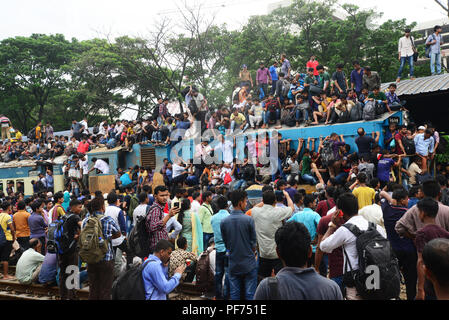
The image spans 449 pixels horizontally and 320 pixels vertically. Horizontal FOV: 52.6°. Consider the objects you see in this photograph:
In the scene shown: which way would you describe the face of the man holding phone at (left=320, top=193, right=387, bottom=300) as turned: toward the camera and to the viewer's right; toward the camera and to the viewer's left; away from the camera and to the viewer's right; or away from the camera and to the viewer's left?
away from the camera and to the viewer's left

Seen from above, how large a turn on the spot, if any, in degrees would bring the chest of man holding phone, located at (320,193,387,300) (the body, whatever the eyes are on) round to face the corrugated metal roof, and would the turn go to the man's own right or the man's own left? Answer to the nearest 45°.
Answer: approximately 45° to the man's own right

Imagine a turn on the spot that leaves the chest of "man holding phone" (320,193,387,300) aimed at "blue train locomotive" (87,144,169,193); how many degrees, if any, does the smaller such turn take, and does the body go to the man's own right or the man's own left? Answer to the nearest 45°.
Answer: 0° — they already face it

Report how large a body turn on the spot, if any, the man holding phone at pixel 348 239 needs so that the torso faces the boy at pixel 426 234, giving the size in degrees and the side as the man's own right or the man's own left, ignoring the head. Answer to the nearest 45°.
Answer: approximately 135° to the man's own right

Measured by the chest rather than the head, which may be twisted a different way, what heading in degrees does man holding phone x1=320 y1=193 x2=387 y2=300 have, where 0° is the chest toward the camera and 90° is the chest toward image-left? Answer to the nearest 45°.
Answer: approximately 135°
